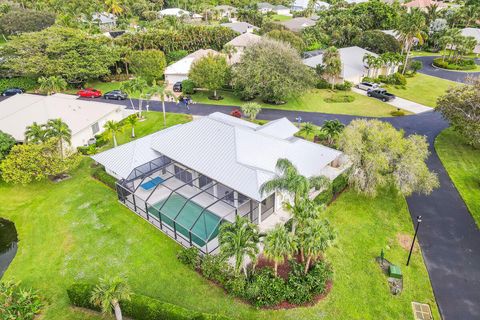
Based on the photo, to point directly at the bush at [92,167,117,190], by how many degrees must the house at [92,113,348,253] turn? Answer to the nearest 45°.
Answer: approximately 135° to its left

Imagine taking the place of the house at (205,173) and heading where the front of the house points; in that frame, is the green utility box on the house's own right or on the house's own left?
on the house's own right

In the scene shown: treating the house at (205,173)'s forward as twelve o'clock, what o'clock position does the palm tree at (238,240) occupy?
The palm tree is roughly at 4 o'clock from the house.

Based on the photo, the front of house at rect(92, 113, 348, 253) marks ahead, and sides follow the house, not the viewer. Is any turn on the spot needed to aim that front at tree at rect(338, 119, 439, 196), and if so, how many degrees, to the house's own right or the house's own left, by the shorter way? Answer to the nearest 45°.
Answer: approximately 45° to the house's own right

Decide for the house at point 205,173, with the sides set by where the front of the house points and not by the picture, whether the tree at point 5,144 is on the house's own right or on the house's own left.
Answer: on the house's own left

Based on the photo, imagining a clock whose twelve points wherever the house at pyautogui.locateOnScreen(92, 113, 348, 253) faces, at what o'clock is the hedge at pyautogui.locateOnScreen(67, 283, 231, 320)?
The hedge is roughly at 5 o'clock from the house.

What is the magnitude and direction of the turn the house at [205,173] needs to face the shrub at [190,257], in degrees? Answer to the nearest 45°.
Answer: approximately 135° to its right

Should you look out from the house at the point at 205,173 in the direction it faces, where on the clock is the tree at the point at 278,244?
The tree is roughly at 4 o'clock from the house.

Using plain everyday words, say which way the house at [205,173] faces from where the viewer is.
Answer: facing away from the viewer and to the right of the viewer

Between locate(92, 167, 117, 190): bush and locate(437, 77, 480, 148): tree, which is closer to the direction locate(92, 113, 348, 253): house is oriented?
the tree

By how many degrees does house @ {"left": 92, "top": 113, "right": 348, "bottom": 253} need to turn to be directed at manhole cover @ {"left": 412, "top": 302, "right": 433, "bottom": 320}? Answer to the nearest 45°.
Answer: approximately 90° to its right
